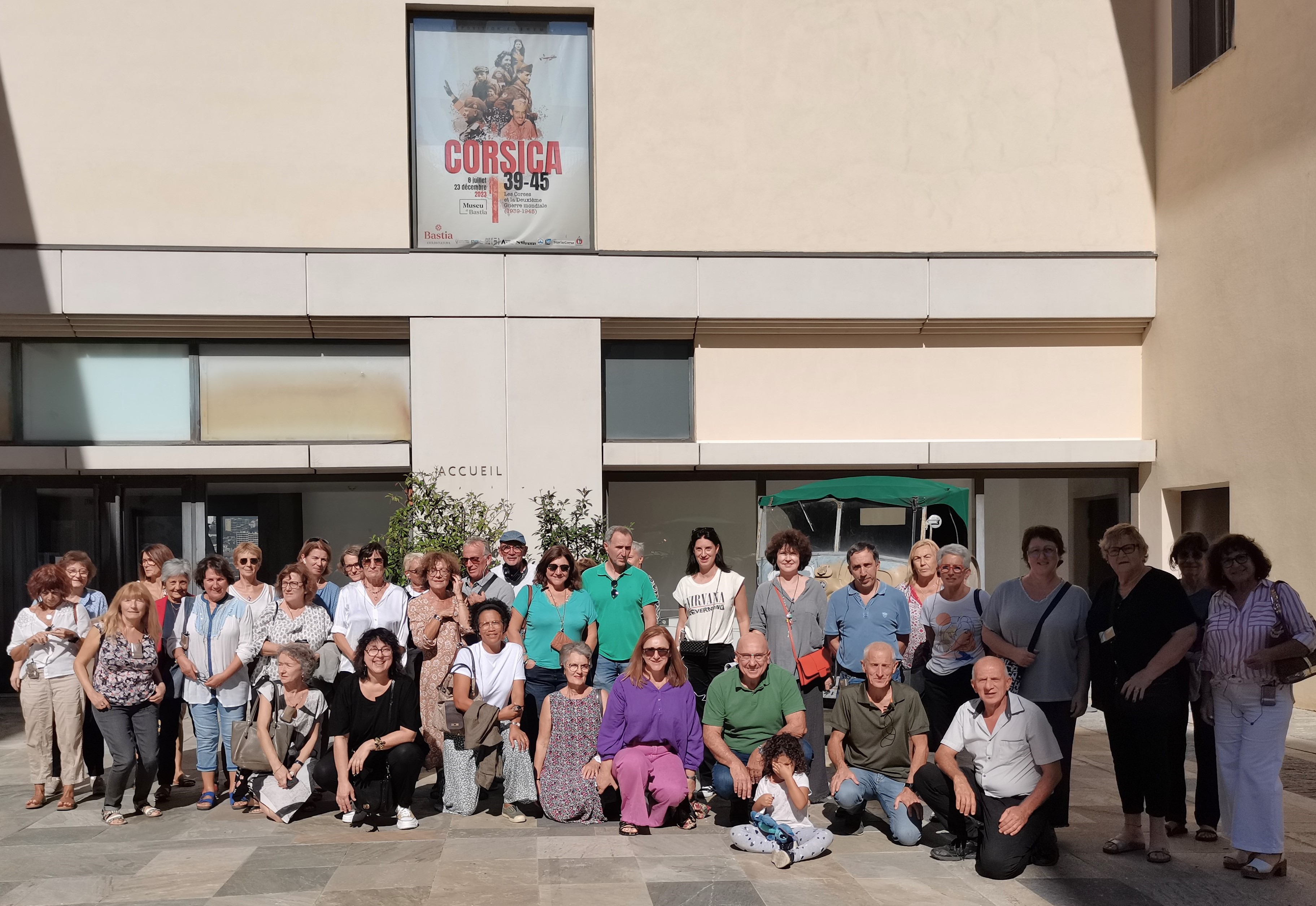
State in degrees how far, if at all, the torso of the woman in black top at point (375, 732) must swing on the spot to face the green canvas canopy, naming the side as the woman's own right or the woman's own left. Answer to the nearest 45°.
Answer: approximately 135° to the woman's own left

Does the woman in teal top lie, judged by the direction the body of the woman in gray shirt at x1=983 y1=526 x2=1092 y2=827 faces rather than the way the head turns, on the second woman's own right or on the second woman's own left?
on the second woman's own right

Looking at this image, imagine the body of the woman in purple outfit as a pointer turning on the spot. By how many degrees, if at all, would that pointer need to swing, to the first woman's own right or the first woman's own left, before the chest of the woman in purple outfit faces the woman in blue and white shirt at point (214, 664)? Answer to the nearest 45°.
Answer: approximately 90° to the first woman's own right

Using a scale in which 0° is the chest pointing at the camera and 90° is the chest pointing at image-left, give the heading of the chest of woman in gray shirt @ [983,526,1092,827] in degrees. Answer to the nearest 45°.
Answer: approximately 0°

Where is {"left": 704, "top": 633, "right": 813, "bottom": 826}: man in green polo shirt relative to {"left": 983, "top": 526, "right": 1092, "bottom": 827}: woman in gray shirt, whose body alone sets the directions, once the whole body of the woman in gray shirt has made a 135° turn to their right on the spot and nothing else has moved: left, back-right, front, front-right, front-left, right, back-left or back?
front-left
